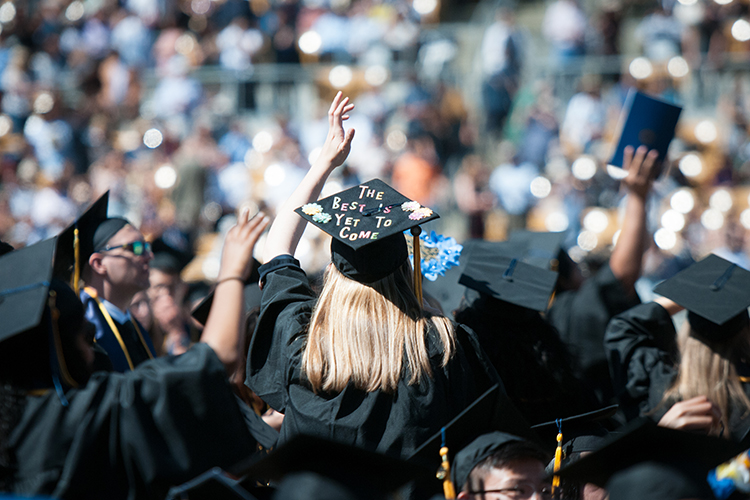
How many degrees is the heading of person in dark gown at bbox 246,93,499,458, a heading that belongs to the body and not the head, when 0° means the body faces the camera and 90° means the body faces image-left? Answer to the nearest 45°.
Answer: approximately 180°

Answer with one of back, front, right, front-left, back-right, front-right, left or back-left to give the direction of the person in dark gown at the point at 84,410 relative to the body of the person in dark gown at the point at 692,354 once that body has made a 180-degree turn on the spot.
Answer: front-right

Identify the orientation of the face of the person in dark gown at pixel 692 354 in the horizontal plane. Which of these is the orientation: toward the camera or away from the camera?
away from the camera

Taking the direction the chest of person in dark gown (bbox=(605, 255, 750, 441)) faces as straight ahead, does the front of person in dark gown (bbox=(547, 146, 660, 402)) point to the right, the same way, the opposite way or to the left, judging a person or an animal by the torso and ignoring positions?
the same way

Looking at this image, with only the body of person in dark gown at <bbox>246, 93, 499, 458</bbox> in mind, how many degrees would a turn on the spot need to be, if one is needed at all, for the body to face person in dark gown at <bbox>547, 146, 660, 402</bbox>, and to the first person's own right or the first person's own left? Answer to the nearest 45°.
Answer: approximately 45° to the first person's own right

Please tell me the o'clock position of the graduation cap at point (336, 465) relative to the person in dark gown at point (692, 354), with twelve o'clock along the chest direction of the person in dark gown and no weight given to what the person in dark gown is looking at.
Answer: The graduation cap is roughly at 7 o'clock from the person in dark gown.

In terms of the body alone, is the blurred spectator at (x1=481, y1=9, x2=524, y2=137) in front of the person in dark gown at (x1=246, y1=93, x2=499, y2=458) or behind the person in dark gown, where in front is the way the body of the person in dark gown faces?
in front

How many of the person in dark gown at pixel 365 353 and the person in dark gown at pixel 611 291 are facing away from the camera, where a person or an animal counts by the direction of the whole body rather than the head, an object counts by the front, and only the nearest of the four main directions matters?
2

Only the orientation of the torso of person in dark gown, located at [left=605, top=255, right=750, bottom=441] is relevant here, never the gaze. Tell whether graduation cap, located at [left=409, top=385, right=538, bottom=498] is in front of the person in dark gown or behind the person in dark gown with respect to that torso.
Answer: behind

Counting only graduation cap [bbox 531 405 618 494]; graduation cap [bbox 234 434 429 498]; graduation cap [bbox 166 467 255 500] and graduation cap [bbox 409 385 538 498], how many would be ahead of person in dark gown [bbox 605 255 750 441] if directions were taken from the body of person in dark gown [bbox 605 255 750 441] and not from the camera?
0

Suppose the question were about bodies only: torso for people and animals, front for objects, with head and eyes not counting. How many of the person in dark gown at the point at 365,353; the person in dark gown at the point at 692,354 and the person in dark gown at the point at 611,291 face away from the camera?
3

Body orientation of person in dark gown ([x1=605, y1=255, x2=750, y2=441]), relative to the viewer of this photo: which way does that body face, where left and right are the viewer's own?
facing away from the viewer

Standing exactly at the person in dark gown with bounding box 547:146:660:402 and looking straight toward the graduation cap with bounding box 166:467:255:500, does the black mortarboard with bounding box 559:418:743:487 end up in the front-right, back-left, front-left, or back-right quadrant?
front-left

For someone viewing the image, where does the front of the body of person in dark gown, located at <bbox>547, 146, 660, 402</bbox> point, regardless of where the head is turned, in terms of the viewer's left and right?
facing away from the viewer

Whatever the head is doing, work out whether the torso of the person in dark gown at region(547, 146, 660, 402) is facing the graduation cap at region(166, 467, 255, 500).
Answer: no

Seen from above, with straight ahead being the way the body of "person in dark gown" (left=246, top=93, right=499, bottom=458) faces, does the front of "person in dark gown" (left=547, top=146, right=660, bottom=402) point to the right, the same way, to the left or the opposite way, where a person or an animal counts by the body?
the same way

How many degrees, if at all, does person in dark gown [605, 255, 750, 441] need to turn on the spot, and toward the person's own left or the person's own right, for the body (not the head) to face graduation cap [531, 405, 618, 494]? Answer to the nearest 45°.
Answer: approximately 135° to the person's own left

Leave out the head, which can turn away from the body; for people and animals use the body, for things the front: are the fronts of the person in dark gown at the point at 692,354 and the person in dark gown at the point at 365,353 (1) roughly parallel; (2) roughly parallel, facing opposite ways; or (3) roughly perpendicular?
roughly parallel

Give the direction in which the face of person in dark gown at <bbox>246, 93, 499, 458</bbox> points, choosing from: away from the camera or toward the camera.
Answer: away from the camera

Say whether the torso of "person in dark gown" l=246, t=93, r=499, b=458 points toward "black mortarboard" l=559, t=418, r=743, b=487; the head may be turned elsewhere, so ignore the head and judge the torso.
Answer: no
